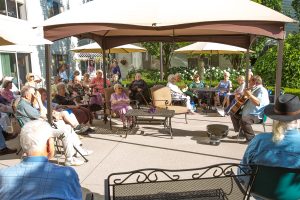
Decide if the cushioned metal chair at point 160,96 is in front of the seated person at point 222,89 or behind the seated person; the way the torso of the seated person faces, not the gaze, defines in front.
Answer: in front

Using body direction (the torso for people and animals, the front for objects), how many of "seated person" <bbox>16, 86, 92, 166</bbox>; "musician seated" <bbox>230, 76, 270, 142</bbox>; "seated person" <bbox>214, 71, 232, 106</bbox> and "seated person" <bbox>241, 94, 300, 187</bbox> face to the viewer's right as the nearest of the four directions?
1

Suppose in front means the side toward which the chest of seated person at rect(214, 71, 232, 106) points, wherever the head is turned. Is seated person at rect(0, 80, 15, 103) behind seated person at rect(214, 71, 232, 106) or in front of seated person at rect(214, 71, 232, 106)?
in front

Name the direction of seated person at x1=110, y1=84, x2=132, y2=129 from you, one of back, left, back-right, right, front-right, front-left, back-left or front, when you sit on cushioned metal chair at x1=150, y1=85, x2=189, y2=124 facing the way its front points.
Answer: right

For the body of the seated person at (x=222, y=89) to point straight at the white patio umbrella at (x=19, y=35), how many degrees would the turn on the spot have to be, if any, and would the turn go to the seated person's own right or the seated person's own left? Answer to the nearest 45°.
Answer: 0° — they already face it

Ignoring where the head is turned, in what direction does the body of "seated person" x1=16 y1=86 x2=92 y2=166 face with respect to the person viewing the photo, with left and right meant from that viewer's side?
facing to the right of the viewer

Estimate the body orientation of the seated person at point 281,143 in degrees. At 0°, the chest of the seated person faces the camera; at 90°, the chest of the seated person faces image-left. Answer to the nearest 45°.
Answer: approximately 180°

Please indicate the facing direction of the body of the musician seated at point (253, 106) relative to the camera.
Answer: to the viewer's left

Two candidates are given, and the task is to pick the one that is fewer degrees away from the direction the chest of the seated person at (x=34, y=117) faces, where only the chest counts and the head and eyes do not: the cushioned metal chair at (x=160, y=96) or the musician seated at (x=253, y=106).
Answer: the musician seated

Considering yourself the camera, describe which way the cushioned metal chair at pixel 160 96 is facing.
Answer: facing the viewer and to the right of the viewer

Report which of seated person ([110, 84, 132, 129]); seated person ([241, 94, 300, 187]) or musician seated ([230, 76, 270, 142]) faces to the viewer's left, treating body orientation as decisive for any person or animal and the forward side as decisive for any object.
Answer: the musician seated

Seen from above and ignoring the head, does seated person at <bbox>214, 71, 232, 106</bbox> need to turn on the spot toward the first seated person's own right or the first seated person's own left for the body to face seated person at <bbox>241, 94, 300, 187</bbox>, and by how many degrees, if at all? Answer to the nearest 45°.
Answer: approximately 45° to the first seated person's own left
